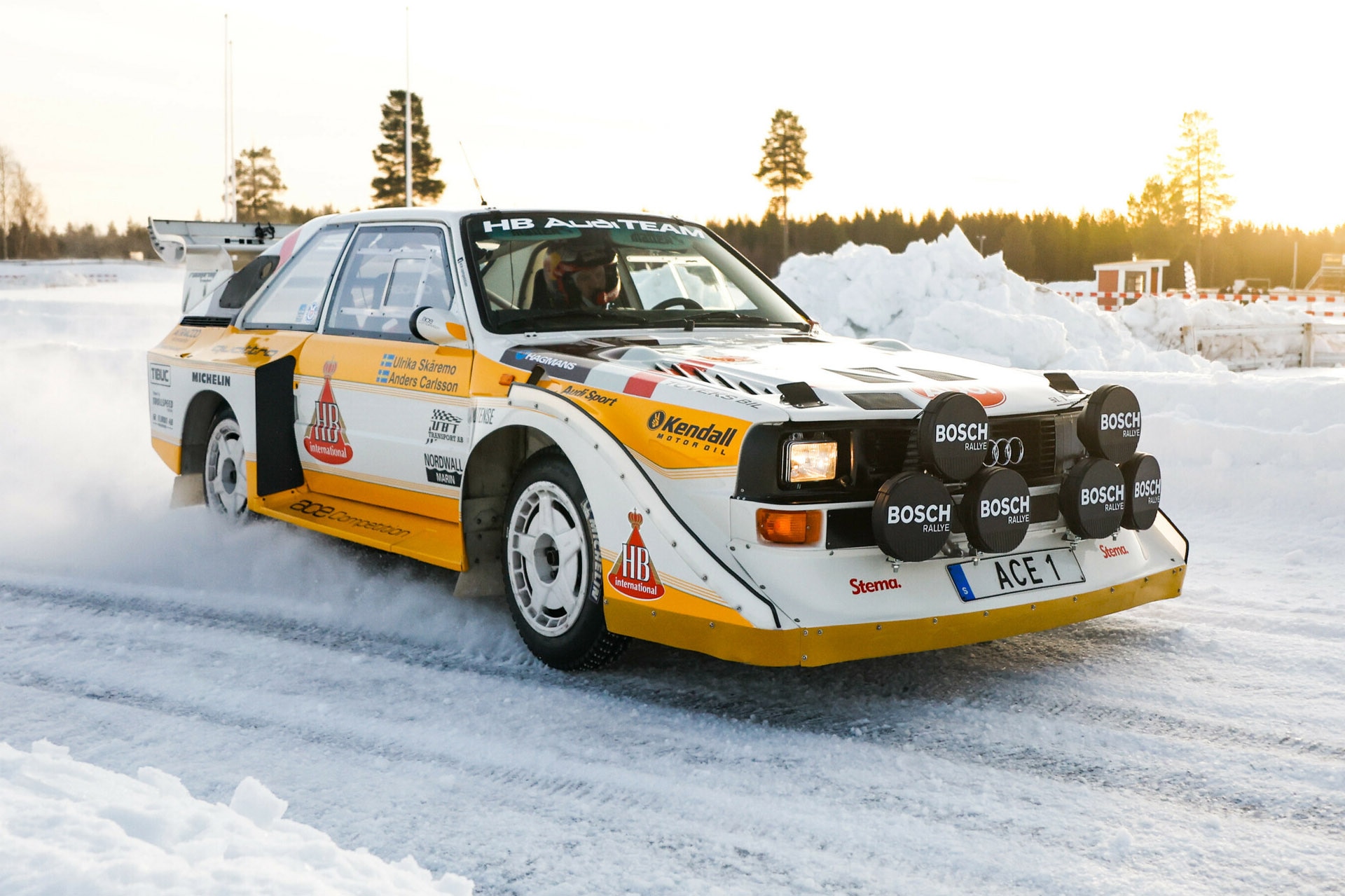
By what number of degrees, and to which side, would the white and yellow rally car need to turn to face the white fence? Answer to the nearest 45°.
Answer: approximately 90° to its left

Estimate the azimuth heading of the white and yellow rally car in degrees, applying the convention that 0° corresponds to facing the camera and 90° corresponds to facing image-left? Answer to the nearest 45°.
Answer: approximately 315°

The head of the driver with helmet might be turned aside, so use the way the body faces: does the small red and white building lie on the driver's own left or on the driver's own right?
on the driver's own left

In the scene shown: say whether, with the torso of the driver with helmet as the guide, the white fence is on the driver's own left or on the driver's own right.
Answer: on the driver's own left

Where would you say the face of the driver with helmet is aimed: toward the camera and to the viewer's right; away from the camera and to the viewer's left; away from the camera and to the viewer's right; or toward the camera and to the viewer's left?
toward the camera and to the viewer's right

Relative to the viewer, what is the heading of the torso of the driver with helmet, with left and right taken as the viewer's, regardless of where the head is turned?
facing the viewer and to the right of the viewer
